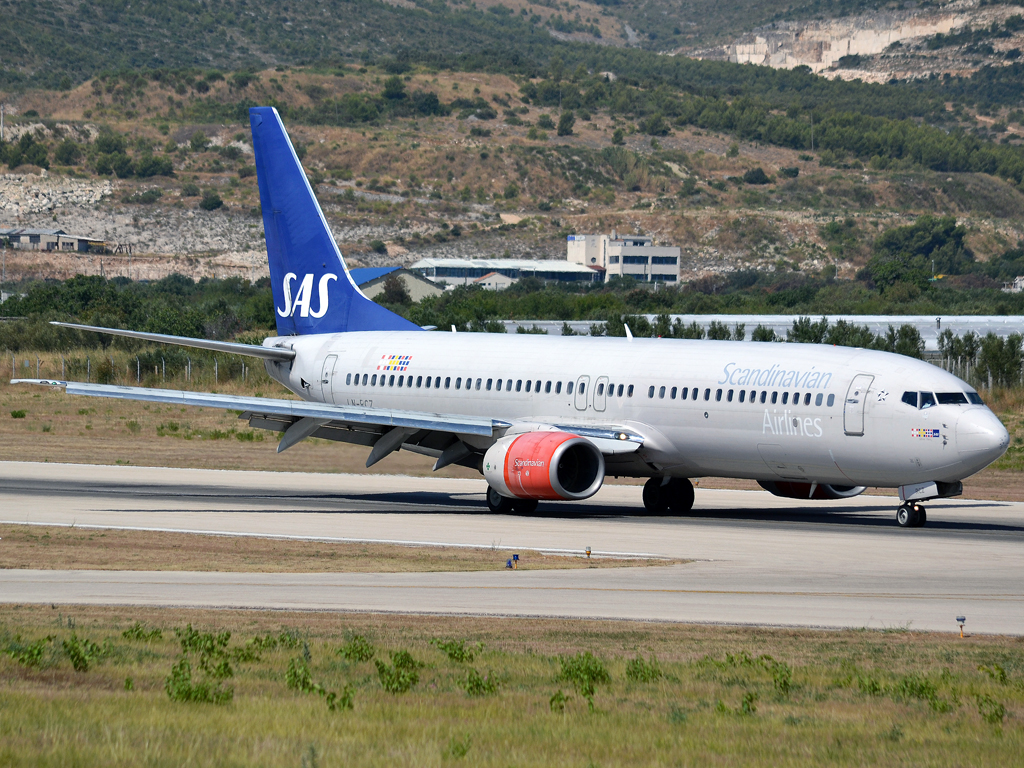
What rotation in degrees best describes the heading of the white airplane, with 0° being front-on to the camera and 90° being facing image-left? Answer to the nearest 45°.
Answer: approximately 315°

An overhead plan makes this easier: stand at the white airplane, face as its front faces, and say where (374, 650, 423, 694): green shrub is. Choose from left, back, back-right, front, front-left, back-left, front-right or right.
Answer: front-right

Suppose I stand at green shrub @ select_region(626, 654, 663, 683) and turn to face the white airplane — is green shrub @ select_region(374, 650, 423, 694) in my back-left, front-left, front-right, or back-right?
back-left

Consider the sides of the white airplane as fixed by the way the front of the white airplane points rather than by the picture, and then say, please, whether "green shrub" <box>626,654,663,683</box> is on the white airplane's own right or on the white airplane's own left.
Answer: on the white airplane's own right

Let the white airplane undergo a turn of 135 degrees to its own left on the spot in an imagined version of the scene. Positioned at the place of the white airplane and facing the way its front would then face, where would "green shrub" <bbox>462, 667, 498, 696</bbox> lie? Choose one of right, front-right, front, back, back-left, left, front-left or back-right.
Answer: back
